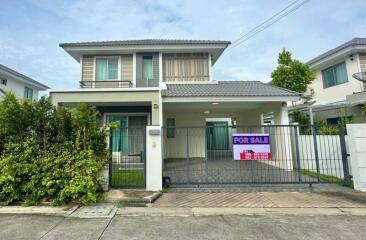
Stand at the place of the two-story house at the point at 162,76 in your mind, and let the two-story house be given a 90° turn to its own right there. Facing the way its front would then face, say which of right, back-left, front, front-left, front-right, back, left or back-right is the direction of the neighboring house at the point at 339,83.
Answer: back

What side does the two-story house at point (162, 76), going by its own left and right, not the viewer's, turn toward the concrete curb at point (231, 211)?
front

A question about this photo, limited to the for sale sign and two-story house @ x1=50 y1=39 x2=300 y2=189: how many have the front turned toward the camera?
2

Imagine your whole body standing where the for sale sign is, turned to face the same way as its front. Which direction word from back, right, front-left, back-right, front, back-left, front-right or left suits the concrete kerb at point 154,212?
front-right

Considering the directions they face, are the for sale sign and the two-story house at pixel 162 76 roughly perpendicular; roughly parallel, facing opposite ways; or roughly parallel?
roughly parallel

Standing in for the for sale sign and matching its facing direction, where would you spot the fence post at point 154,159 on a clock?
The fence post is roughly at 2 o'clock from the for sale sign.

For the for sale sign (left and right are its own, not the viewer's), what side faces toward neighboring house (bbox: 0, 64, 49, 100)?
right

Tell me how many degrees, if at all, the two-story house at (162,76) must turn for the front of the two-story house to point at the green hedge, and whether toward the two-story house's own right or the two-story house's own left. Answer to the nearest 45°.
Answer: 0° — it already faces it

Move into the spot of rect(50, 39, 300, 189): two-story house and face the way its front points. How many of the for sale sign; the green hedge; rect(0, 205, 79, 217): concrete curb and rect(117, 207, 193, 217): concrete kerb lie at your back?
0

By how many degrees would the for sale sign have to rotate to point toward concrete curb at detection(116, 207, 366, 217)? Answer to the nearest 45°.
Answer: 0° — it already faces it

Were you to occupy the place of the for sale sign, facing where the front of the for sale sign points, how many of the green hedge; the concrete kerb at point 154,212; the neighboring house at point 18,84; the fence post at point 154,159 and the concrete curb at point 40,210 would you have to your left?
0

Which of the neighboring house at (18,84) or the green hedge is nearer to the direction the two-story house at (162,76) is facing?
the green hedge

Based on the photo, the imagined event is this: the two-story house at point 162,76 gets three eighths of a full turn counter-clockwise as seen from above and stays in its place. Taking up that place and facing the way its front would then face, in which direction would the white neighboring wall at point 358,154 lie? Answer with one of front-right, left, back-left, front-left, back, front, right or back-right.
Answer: right

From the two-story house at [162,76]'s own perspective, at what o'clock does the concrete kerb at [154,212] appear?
The concrete kerb is roughly at 12 o'clock from the two-story house.

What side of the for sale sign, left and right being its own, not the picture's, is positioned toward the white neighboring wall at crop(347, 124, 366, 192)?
left

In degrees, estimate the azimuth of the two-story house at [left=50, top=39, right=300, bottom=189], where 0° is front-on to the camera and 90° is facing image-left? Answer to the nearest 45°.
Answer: approximately 0°

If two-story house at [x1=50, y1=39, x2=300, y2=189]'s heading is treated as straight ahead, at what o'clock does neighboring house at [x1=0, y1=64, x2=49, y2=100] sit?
The neighboring house is roughly at 4 o'clock from the two-story house.

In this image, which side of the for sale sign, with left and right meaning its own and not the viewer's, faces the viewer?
front

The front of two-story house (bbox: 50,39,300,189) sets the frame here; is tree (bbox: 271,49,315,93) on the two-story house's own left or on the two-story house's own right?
on the two-story house's own left
